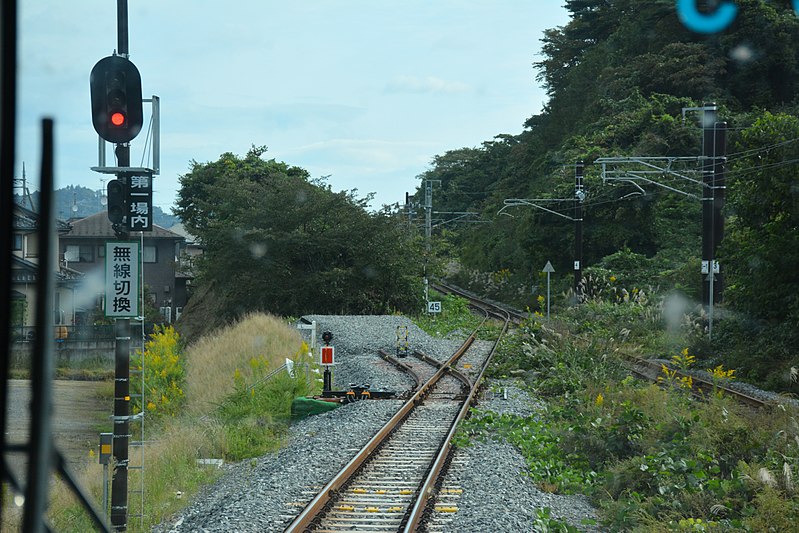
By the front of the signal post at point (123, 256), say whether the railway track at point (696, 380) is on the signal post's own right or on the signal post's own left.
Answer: on the signal post's own left

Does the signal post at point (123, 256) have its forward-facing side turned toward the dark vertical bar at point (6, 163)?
yes

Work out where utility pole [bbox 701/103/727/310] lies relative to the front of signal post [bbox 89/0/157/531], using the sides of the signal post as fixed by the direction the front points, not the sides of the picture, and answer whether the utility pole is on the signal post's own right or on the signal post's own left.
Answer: on the signal post's own left

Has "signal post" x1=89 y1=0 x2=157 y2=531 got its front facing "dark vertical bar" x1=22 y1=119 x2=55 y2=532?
yes

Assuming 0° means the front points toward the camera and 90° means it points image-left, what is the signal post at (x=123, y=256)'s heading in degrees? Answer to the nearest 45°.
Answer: approximately 0°

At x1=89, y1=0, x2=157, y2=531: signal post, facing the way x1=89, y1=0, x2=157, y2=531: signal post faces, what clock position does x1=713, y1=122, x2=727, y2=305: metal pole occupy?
The metal pole is roughly at 8 o'clock from the signal post.

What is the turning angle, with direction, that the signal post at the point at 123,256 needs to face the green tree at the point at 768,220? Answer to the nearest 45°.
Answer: approximately 135° to its left

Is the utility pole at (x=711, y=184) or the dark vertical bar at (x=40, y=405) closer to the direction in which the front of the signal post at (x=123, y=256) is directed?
the dark vertical bar

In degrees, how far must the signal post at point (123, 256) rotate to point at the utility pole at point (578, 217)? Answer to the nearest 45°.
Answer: approximately 135° to its left

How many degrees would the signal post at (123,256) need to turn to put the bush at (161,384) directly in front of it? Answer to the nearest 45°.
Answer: approximately 180°

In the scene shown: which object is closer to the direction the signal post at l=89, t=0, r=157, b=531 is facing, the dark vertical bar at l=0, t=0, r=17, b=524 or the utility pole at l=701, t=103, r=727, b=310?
the dark vertical bar

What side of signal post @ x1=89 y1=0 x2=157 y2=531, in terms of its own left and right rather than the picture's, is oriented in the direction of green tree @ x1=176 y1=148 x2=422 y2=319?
back

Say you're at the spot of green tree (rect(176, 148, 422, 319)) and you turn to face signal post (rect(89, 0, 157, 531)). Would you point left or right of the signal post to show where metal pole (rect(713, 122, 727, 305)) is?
left
